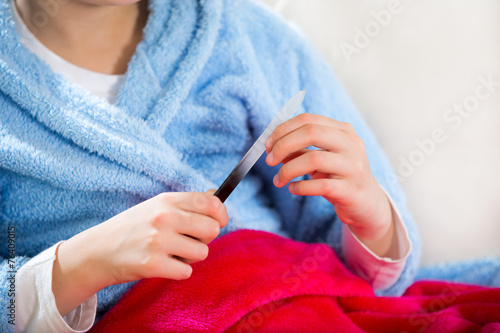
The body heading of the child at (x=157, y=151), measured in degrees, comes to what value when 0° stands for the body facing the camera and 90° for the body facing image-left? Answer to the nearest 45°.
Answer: approximately 315°
